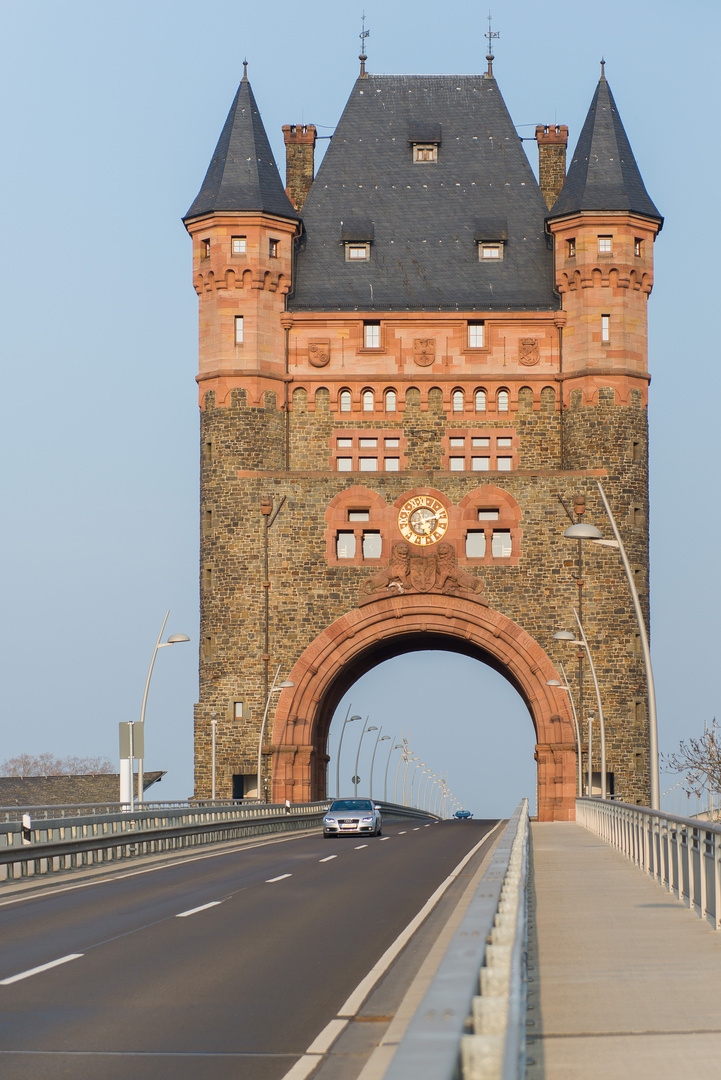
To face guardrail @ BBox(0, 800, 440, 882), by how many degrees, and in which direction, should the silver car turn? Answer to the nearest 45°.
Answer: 0° — it already faces it

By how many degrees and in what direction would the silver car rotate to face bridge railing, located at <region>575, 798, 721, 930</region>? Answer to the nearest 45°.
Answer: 0° — it already faces it

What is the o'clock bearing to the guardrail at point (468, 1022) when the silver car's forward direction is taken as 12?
The guardrail is roughly at 12 o'clock from the silver car.

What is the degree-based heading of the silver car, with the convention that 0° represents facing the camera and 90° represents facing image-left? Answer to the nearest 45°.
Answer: approximately 0°
